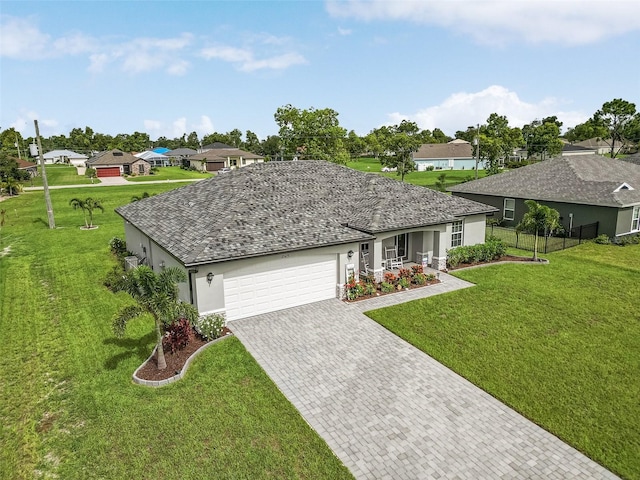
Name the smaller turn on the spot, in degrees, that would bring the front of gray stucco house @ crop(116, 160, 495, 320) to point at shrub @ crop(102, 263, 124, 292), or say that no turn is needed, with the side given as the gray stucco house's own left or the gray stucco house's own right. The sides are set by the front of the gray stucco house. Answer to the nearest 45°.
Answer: approximately 135° to the gray stucco house's own right

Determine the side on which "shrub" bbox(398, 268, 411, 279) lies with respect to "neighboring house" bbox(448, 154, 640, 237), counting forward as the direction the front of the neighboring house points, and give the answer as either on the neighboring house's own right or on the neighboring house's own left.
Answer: on the neighboring house's own right

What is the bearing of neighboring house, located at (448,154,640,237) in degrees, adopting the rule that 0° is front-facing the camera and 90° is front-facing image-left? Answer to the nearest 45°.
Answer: approximately 315°

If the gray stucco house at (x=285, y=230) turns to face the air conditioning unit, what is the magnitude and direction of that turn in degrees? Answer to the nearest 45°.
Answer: approximately 135° to its right

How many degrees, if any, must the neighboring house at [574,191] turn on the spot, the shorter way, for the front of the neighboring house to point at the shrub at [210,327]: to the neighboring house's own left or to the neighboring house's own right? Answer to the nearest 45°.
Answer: approximately 90° to the neighboring house's own right

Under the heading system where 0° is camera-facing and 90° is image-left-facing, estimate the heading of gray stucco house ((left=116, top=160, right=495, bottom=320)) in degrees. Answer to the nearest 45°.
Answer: approximately 315°

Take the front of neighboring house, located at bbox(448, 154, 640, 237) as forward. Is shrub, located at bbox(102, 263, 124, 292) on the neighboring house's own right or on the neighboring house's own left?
on the neighboring house's own right

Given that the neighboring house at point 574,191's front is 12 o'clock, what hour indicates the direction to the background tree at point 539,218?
The background tree is roughly at 2 o'clock from the neighboring house.

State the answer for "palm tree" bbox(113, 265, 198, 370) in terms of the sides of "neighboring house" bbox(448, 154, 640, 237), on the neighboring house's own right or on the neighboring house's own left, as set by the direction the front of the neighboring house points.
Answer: on the neighboring house's own right

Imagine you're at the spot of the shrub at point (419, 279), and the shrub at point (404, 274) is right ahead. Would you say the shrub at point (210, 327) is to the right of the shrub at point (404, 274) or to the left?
left

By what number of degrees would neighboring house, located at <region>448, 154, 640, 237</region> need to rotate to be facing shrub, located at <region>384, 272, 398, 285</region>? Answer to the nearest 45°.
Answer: approximately 45° to its right
